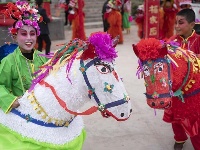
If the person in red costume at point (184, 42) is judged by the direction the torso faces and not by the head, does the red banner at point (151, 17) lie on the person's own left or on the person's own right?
on the person's own right

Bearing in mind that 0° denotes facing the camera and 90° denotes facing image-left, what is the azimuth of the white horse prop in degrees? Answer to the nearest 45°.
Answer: approximately 270°

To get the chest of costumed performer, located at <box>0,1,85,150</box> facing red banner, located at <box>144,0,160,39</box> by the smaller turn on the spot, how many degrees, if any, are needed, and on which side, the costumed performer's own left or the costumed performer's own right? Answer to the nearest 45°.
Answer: approximately 90° to the costumed performer's own left

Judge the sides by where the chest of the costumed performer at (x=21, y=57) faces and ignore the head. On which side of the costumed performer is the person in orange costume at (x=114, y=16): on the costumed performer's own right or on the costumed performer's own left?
on the costumed performer's own left

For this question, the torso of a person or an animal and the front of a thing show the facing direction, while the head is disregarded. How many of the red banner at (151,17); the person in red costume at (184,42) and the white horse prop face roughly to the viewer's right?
1

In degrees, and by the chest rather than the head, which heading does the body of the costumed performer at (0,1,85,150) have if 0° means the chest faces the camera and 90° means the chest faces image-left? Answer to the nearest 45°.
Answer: approximately 315°

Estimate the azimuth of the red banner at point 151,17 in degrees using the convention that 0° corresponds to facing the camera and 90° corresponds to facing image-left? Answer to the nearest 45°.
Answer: approximately 0°
